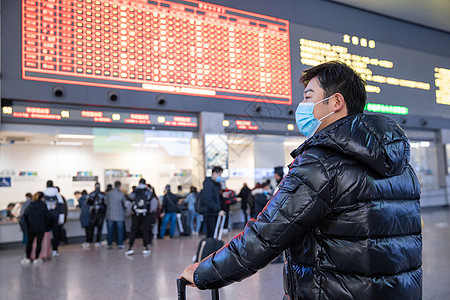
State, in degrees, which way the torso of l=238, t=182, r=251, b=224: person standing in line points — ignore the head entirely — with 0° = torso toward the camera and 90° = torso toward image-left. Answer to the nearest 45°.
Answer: approximately 180°

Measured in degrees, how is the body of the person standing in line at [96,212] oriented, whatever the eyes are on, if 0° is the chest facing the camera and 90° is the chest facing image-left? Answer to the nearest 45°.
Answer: approximately 180°

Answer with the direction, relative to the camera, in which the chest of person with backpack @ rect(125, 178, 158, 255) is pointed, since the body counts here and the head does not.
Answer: away from the camera

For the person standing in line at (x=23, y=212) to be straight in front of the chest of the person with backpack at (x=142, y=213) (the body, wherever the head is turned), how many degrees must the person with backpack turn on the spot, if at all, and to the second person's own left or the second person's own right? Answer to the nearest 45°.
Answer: approximately 90° to the second person's own left

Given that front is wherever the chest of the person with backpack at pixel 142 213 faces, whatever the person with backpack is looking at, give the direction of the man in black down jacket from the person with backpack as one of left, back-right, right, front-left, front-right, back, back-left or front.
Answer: back
